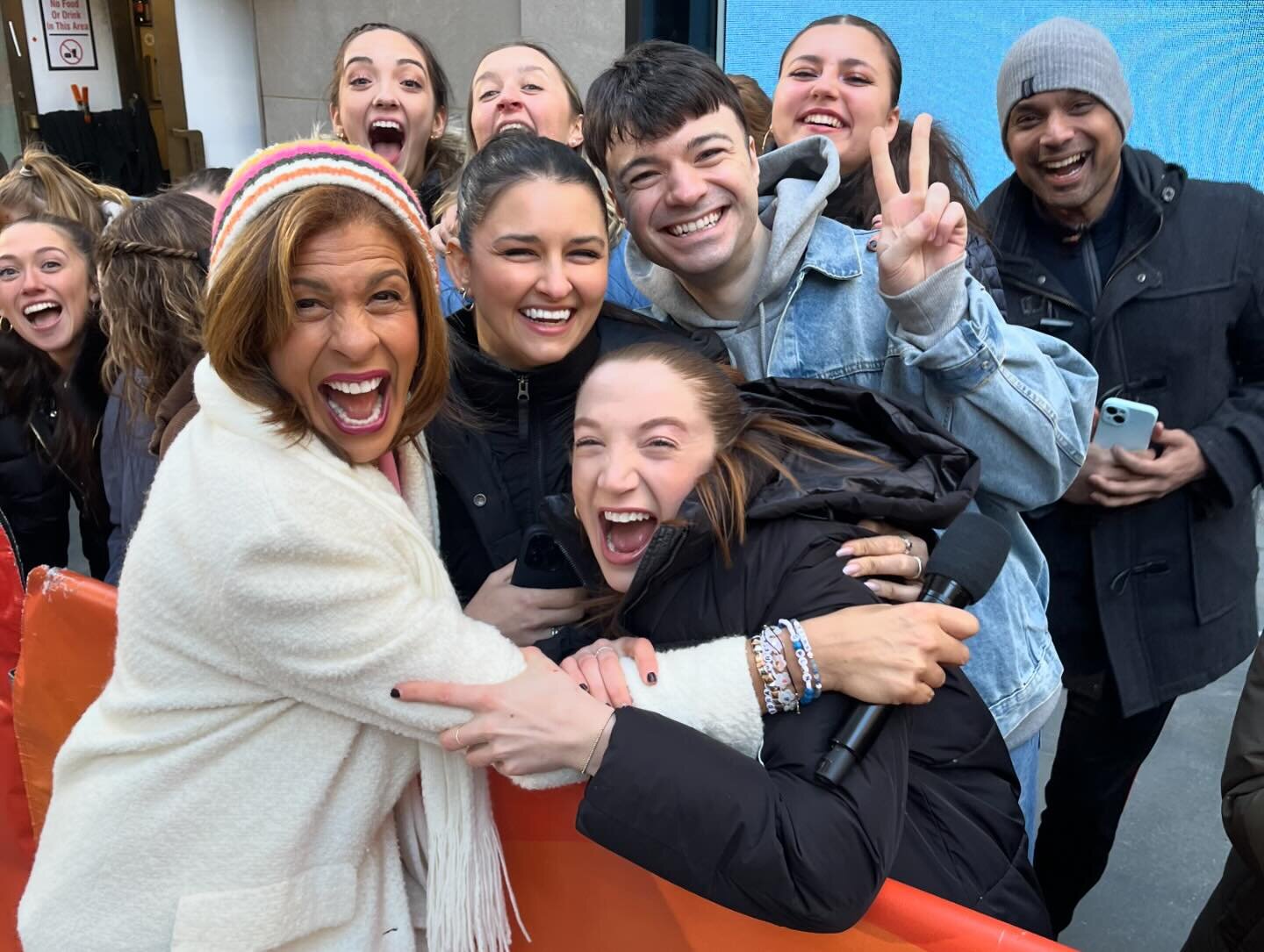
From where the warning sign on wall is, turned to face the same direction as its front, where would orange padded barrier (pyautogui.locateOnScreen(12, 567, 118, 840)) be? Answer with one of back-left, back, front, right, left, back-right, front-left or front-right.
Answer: front

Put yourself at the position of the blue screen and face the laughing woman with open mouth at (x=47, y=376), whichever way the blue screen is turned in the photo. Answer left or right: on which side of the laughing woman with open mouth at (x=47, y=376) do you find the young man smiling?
left

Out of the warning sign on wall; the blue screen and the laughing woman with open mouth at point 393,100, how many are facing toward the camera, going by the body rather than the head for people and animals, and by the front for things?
3

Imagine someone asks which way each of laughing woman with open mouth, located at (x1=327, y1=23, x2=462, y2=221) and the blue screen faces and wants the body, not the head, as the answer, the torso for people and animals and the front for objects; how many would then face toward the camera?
2

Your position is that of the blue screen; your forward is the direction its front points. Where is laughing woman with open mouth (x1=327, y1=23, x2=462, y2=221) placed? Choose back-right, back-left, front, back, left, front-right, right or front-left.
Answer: front-right

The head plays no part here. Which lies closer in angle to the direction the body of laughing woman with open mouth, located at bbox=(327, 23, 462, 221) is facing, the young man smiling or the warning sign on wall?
the young man smiling

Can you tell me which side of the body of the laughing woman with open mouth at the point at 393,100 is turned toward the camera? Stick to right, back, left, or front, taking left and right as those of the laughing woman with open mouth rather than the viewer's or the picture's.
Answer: front

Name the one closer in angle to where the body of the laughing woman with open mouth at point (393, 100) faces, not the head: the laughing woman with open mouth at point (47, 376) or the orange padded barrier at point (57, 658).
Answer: the orange padded barrier

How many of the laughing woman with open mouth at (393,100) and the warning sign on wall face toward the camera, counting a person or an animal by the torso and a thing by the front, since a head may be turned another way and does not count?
2

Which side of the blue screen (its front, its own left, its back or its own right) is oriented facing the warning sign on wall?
right

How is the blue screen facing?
toward the camera

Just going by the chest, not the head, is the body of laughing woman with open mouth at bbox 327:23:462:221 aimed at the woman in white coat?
yes

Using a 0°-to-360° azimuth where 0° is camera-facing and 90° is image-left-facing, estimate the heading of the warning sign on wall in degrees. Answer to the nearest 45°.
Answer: approximately 0°

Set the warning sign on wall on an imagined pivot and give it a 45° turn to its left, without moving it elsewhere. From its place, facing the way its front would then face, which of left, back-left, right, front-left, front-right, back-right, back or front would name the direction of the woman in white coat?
front-right

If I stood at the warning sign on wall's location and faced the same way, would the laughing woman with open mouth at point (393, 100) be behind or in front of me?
in front

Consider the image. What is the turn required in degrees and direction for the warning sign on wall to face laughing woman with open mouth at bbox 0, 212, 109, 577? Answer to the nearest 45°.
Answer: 0° — it already faces them
